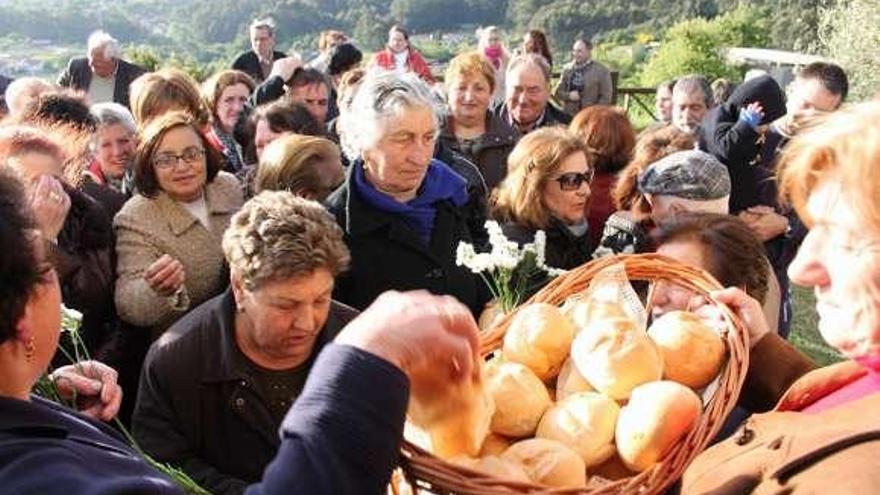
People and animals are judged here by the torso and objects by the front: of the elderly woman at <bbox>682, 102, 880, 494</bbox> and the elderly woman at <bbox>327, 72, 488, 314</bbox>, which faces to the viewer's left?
the elderly woman at <bbox>682, 102, 880, 494</bbox>

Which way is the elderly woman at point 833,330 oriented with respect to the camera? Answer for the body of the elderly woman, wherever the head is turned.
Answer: to the viewer's left

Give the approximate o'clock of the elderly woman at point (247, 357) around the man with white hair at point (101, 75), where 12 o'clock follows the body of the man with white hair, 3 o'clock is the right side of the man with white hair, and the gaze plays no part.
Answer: The elderly woman is roughly at 12 o'clock from the man with white hair.

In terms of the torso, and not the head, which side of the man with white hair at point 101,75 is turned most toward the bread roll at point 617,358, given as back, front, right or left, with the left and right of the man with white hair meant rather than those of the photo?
front

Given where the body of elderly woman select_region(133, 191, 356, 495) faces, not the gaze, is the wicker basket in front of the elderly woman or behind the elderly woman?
in front

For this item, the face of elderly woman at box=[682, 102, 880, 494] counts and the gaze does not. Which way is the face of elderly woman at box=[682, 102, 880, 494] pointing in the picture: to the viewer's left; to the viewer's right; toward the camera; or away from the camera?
to the viewer's left

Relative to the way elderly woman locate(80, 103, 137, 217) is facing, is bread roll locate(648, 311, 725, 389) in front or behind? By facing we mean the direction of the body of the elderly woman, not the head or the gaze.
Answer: in front

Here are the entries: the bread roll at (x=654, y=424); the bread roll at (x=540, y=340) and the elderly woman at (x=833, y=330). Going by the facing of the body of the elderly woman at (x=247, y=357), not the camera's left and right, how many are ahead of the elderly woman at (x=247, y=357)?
3

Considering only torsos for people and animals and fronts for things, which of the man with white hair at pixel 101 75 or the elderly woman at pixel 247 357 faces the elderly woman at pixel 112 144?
the man with white hair
